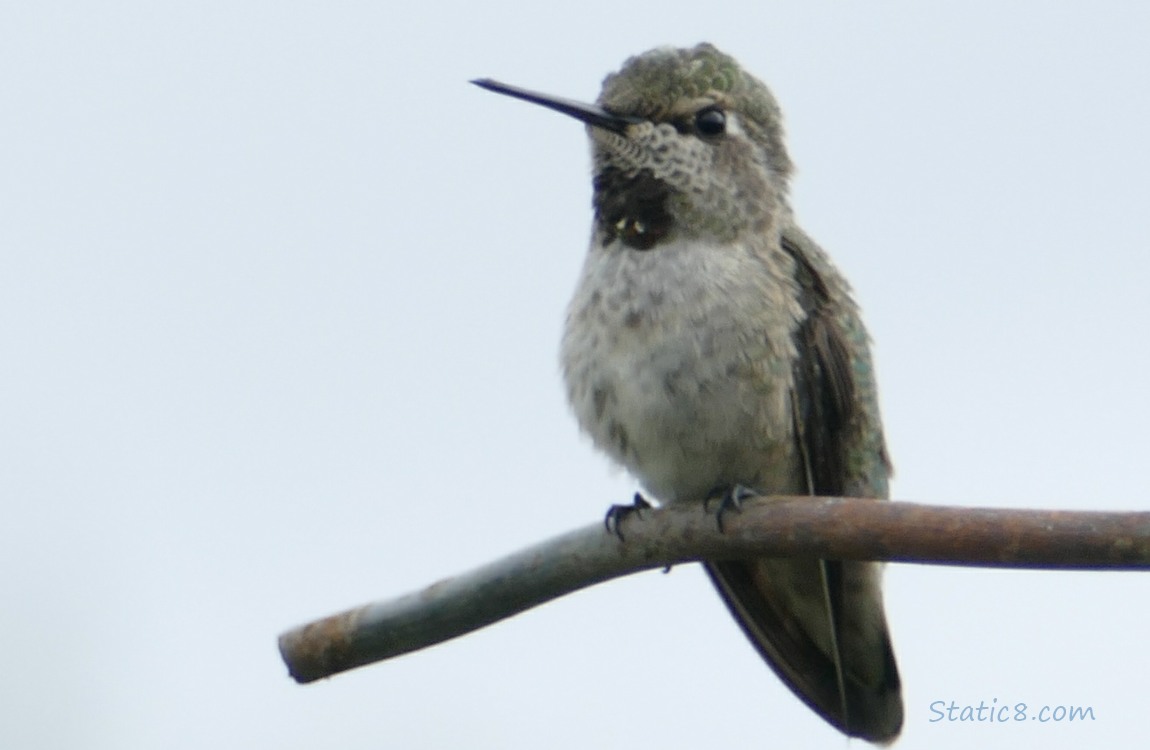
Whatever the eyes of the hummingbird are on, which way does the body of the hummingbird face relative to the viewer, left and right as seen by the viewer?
facing the viewer and to the left of the viewer
